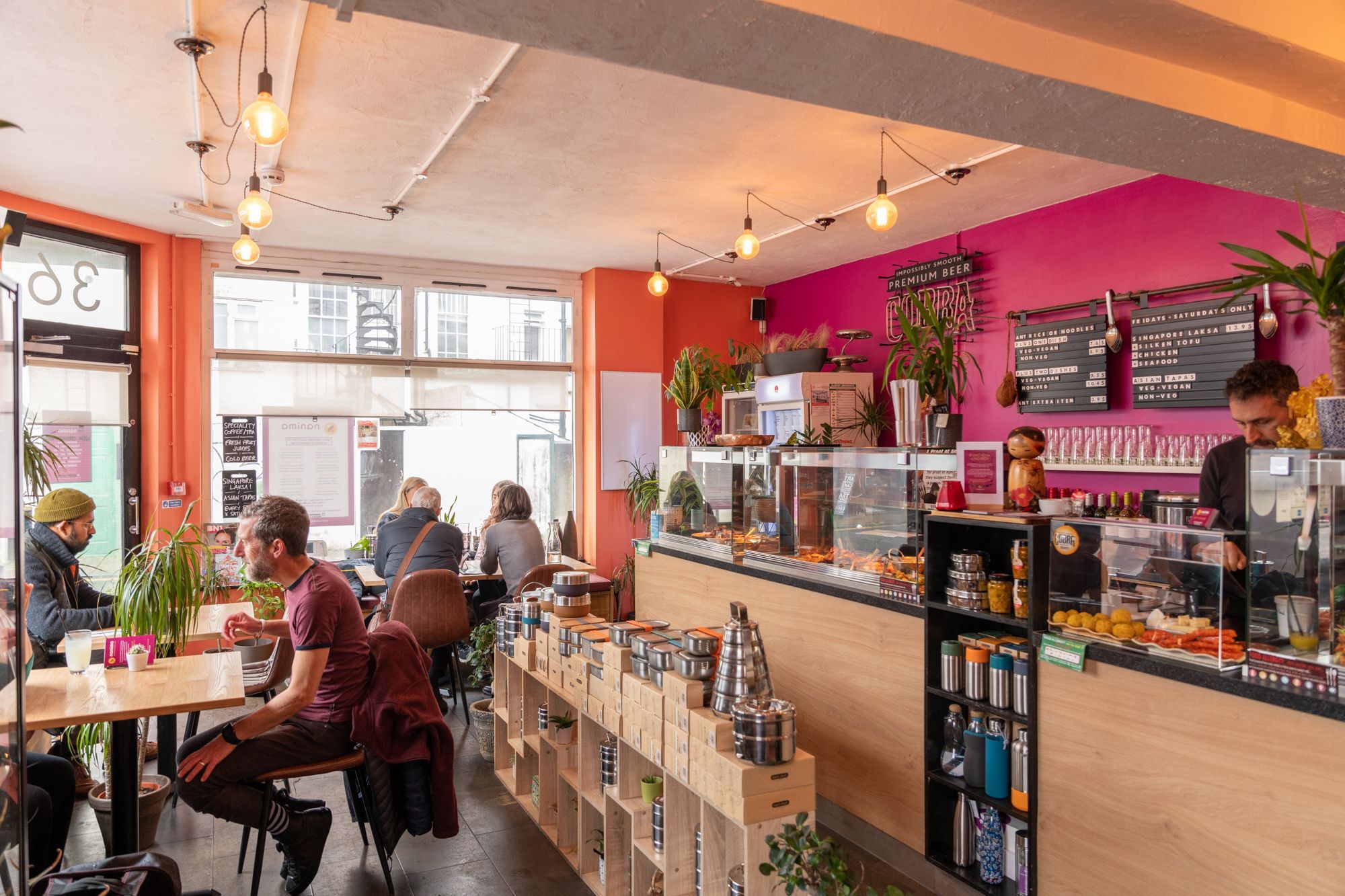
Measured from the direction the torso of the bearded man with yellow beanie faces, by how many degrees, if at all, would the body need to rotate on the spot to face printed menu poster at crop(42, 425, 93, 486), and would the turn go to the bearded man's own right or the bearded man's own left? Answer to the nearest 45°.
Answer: approximately 90° to the bearded man's own left

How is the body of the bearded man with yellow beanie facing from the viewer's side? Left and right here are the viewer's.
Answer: facing to the right of the viewer

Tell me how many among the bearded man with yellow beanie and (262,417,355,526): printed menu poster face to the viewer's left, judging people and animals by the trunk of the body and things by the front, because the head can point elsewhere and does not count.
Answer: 0

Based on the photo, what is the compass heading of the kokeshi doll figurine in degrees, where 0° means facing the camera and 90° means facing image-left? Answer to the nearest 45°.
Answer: approximately 45°

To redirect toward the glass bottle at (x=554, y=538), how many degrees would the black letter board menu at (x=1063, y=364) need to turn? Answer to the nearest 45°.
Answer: approximately 45° to its right

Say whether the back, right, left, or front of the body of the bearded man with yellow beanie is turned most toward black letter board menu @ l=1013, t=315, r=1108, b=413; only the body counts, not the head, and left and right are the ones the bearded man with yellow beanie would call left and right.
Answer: front

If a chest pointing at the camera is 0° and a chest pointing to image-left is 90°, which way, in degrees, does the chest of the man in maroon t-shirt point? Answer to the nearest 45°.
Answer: approximately 90°

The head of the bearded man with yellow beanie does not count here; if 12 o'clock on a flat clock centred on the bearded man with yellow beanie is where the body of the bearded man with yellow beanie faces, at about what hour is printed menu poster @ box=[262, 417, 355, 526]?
The printed menu poster is roughly at 10 o'clock from the bearded man with yellow beanie.

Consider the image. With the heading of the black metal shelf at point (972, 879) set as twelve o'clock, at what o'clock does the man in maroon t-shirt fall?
The man in maroon t-shirt is roughly at 1 o'clock from the black metal shelf.

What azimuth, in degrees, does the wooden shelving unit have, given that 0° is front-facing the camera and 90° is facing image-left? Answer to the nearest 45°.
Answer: approximately 45°

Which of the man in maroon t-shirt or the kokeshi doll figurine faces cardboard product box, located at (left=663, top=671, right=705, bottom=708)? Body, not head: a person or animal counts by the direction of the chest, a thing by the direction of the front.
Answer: the kokeshi doll figurine

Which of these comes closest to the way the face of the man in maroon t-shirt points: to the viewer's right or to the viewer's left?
to the viewer's left

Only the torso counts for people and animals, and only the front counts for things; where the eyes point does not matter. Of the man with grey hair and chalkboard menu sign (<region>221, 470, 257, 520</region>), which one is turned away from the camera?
the man with grey hair
